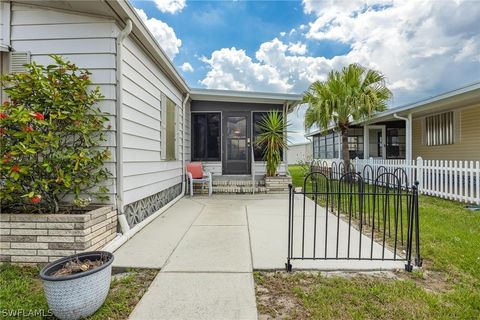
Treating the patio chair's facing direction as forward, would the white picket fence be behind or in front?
in front

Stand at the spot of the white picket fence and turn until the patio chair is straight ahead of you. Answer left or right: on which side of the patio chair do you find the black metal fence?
left

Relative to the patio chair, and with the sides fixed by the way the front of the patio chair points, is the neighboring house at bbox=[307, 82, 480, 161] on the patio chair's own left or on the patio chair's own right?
on the patio chair's own left

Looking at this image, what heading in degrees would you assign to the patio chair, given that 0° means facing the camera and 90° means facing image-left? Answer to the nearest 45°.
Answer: approximately 315°

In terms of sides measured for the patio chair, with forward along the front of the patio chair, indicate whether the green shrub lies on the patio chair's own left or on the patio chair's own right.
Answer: on the patio chair's own right

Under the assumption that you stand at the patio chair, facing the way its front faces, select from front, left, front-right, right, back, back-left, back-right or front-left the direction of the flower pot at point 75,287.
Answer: front-right

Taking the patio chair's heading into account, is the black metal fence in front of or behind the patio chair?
in front

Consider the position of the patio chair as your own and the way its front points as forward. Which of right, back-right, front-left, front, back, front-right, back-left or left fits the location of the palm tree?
front-left

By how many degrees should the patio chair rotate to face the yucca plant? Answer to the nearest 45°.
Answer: approximately 45° to its left
